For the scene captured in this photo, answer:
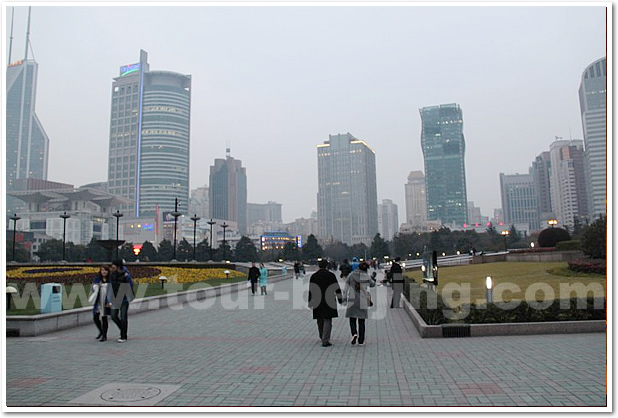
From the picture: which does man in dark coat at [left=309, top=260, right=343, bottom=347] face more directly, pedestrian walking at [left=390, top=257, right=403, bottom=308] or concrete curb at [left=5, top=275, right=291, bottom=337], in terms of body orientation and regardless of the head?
the pedestrian walking

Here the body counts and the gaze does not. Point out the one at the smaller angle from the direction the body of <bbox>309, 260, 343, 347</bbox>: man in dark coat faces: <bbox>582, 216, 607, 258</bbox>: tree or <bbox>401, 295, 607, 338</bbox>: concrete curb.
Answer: the tree

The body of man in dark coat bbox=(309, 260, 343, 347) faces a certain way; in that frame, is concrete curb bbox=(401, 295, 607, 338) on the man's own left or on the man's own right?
on the man's own right

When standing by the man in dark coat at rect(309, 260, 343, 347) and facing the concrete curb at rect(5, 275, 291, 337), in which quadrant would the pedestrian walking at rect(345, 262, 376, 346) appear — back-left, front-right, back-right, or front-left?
back-right

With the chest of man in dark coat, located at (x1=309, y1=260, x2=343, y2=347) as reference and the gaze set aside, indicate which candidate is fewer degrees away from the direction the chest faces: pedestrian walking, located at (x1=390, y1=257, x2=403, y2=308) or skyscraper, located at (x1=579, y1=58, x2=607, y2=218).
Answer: the pedestrian walking

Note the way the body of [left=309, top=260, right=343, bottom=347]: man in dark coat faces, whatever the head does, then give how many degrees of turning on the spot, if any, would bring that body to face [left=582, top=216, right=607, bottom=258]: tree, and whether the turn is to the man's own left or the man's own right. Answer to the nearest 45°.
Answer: approximately 45° to the man's own right

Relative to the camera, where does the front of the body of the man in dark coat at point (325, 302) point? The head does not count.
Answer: away from the camera

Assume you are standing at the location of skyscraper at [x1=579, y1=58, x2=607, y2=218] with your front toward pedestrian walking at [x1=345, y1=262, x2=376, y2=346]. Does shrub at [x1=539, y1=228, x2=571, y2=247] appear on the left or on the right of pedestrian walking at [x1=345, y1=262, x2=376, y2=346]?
right

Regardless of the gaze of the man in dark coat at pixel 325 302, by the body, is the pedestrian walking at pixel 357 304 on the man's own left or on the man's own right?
on the man's own right

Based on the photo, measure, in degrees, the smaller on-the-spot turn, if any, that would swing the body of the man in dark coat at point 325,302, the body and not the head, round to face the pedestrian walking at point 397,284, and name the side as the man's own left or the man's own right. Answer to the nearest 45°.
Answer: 0° — they already face them
